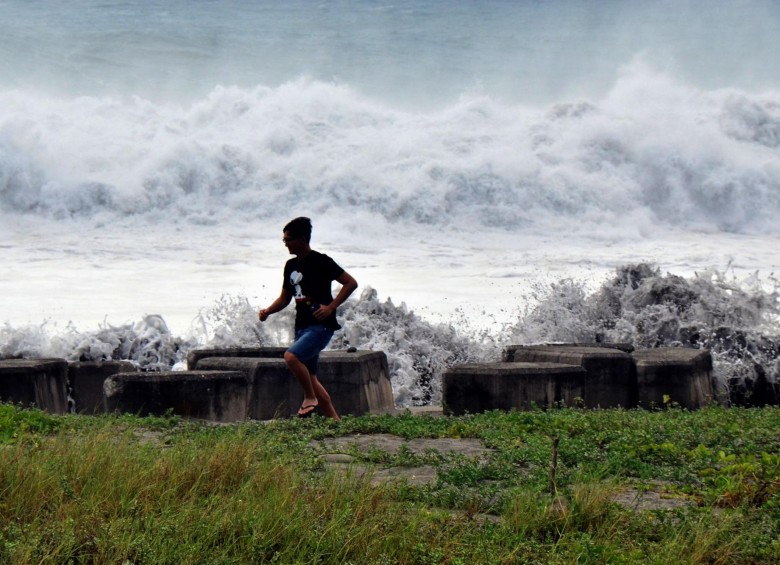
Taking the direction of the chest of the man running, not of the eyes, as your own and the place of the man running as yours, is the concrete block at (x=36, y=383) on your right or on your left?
on your right

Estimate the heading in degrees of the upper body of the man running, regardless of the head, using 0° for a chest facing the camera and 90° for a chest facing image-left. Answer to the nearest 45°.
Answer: approximately 45°

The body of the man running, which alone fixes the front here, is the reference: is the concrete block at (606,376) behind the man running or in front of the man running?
behind

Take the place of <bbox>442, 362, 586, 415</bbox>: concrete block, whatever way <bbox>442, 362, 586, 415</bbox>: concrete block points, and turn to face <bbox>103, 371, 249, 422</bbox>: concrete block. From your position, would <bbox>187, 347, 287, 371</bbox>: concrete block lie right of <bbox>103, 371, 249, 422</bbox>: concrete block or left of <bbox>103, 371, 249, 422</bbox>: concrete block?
right

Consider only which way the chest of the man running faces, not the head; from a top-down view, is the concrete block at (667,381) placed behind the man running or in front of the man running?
behind

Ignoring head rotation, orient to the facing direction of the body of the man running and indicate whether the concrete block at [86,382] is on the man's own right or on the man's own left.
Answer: on the man's own right

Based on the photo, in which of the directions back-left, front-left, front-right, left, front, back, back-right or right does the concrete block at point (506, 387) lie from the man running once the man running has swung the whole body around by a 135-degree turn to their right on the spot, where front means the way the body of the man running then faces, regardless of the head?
front-right
